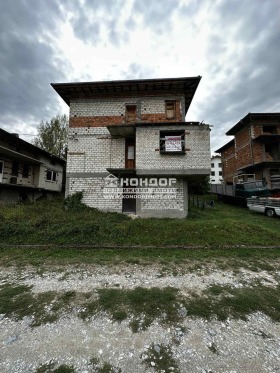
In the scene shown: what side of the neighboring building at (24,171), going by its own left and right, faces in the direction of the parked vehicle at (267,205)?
front

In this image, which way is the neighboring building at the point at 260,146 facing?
toward the camera

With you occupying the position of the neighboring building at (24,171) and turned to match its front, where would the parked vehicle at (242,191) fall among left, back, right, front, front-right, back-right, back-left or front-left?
front

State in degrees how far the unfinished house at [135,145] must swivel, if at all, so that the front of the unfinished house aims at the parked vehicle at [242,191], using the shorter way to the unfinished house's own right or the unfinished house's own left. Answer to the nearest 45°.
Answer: approximately 90° to the unfinished house's own left

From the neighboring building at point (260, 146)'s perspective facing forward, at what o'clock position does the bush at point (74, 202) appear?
The bush is roughly at 1 o'clock from the neighboring building.

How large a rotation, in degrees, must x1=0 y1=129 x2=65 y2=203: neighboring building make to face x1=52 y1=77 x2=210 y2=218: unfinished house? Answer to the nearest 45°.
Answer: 0° — it already faces it

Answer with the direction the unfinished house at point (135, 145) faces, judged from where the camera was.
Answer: facing the viewer

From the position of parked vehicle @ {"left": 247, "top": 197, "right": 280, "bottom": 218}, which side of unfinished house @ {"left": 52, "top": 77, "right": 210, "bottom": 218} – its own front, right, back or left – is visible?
left
